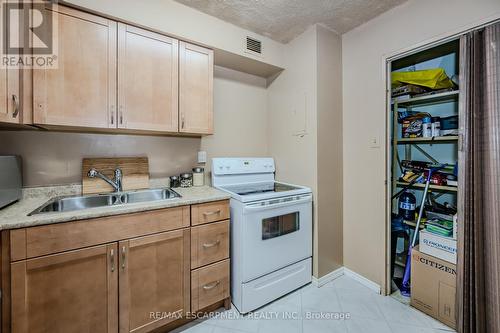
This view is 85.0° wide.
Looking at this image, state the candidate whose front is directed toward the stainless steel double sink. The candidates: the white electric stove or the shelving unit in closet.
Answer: the shelving unit in closet

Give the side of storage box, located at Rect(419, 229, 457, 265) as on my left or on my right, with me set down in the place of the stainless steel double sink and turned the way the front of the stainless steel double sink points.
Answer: on my left

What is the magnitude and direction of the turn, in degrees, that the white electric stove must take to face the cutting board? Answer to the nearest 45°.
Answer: approximately 135° to its right

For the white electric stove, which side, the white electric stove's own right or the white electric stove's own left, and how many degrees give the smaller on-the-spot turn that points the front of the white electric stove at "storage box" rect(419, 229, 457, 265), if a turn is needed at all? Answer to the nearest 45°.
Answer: approximately 45° to the white electric stove's own left

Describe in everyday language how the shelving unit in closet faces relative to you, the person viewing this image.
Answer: facing the viewer and to the left of the viewer

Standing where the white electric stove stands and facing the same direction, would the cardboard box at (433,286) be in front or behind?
in front

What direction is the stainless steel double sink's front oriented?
toward the camera

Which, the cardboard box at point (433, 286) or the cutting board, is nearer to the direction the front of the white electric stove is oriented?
the cardboard box

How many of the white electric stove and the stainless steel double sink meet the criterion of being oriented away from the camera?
0

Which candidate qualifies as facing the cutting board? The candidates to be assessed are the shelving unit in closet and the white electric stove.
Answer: the shelving unit in closet

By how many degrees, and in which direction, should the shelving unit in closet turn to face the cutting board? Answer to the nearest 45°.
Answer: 0° — it already faces it

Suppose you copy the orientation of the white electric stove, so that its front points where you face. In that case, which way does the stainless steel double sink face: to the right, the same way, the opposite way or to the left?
the same way

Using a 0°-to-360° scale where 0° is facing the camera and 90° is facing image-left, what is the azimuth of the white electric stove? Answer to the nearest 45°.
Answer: approximately 315°

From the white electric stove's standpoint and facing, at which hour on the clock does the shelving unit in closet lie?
The shelving unit in closet is roughly at 10 o'clock from the white electric stove.
